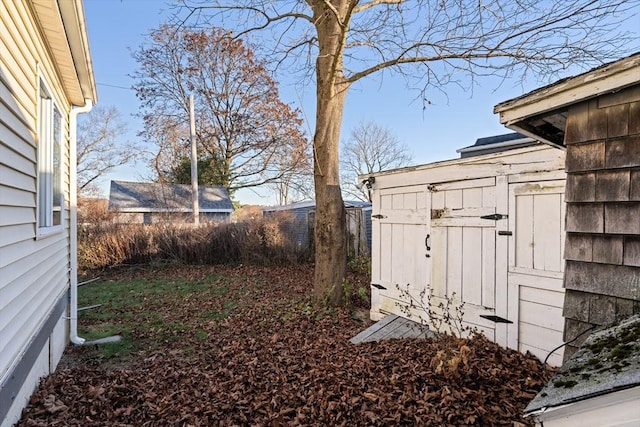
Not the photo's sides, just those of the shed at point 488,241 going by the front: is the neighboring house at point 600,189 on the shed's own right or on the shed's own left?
on the shed's own left

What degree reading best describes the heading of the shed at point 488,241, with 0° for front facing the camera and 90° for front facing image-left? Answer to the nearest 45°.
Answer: approximately 45°

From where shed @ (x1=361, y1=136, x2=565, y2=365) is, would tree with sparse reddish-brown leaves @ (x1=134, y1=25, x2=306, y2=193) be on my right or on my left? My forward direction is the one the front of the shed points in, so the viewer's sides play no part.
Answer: on my right

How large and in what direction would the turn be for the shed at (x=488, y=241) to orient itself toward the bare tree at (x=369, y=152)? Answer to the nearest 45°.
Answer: approximately 135° to its right

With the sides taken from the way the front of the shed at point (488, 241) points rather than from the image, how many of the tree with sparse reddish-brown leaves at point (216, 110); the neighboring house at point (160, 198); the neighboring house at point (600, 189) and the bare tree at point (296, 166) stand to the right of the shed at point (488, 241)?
3

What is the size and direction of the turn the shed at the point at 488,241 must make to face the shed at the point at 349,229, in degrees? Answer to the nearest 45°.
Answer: approximately 90° to its right

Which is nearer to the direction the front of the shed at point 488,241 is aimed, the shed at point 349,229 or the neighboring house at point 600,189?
the neighboring house

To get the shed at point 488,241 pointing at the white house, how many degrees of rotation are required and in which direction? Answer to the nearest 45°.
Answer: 0° — it already faces it

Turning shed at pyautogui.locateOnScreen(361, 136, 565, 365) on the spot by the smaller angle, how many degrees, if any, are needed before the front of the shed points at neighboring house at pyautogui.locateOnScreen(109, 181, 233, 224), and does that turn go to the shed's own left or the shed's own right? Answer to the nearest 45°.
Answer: approximately 90° to the shed's own right

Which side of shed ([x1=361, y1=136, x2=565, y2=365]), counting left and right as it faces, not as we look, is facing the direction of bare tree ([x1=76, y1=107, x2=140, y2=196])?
right
